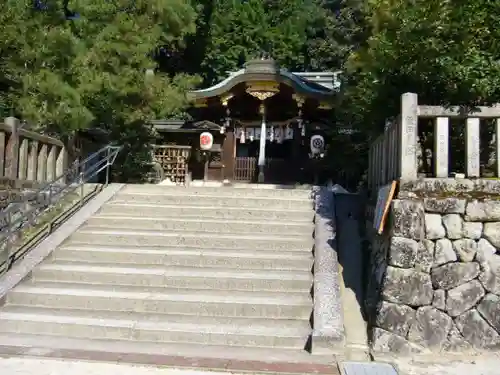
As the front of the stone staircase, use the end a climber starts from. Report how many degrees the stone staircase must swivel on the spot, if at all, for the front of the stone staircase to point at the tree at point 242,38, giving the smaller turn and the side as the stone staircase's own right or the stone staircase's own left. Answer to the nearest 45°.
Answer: approximately 180°

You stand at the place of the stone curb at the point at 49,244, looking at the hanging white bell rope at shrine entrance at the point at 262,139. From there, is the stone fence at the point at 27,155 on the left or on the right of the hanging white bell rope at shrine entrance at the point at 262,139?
left

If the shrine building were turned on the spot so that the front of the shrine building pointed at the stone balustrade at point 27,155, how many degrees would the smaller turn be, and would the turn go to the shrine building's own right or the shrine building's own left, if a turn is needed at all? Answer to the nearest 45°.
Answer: approximately 45° to the shrine building's own right

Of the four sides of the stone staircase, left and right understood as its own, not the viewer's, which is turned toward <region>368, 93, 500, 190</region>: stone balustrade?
left

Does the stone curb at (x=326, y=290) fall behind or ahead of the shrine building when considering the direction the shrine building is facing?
ahead

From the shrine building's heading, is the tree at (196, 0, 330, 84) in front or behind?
behind

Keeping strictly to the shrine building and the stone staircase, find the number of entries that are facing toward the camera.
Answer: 2

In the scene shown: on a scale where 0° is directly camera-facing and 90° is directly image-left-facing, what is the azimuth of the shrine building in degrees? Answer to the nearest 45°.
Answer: approximately 0°

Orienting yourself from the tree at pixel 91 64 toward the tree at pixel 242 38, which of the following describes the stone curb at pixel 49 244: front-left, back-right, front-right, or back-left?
back-right

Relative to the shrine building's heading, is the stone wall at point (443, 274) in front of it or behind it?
in front

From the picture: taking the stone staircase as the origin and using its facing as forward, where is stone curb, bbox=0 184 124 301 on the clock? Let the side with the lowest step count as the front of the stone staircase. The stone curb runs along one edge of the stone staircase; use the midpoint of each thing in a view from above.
The stone curb is roughly at 4 o'clock from the stone staircase.
